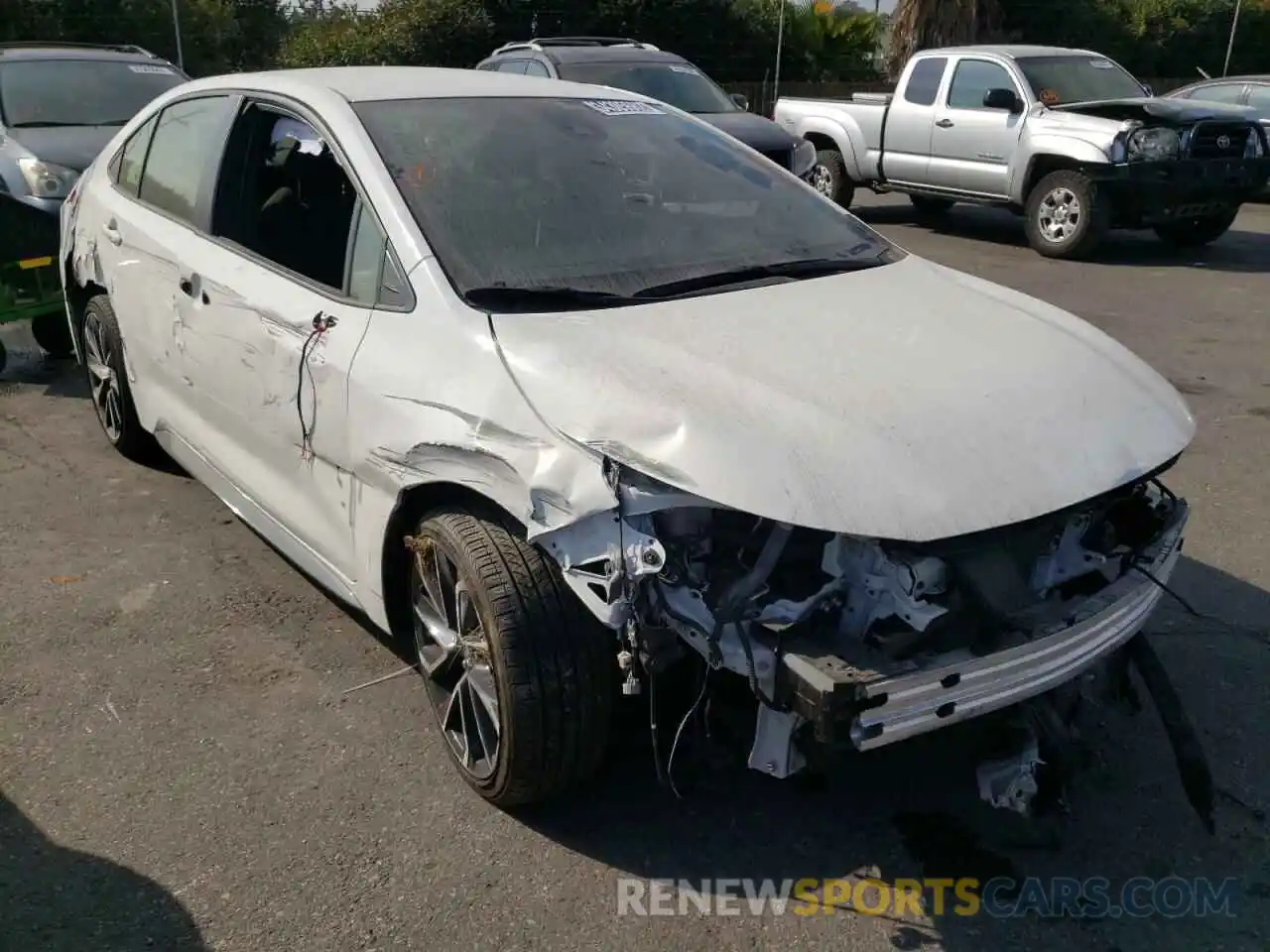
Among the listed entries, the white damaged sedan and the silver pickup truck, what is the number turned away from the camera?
0

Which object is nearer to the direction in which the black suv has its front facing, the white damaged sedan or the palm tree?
the white damaged sedan

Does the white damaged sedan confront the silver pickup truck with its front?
no

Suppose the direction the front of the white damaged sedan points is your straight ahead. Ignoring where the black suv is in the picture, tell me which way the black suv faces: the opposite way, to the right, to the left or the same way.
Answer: the same way

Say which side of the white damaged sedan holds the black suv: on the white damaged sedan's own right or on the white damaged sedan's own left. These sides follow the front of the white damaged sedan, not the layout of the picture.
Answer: on the white damaged sedan's own left

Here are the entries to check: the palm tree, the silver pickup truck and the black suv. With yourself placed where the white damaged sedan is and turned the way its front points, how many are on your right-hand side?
0

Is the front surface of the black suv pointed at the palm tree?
no

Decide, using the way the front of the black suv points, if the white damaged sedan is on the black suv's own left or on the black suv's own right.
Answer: on the black suv's own right

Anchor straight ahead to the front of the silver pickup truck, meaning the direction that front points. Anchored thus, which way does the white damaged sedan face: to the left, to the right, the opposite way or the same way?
the same way

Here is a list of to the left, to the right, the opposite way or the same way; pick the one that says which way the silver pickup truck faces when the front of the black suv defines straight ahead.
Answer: the same way

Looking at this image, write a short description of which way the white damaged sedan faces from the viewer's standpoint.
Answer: facing the viewer and to the right of the viewer

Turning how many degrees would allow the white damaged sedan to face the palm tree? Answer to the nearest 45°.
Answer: approximately 135° to its left
